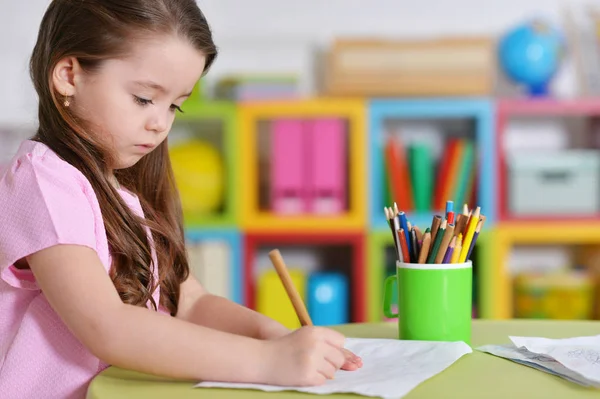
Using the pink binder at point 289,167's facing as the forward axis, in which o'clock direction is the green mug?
The green mug is roughly at 12 o'clock from the pink binder.

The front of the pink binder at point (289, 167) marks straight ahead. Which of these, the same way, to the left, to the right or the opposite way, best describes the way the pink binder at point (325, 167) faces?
the same way

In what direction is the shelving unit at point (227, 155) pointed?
toward the camera

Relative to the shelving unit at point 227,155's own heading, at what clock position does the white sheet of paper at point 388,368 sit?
The white sheet of paper is roughly at 12 o'clock from the shelving unit.

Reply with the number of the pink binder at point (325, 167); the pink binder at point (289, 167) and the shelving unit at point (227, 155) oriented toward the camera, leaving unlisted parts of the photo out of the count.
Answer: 3

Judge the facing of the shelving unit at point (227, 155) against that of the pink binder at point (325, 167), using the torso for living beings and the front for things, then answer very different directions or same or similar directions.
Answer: same or similar directions

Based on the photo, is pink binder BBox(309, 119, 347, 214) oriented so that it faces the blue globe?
no

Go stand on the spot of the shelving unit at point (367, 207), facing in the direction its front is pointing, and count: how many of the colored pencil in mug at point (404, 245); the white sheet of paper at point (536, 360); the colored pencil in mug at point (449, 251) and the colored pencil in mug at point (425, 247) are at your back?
0

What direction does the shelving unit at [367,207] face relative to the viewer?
toward the camera

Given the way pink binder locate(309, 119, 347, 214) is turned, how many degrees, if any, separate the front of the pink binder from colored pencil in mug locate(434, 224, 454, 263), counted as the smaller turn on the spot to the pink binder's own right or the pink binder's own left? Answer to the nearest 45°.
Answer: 0° — it already faces it

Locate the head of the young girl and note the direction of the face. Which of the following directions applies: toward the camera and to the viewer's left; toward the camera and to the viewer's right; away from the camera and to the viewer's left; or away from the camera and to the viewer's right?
toward the camera and to the viewer's right

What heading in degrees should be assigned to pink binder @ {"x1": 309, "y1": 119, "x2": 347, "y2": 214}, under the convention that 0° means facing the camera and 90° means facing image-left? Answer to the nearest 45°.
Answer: approximately 0°

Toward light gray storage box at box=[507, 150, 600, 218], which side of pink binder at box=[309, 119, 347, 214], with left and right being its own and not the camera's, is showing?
left

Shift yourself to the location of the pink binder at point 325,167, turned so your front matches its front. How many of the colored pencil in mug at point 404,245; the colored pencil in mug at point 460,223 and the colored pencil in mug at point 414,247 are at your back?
0

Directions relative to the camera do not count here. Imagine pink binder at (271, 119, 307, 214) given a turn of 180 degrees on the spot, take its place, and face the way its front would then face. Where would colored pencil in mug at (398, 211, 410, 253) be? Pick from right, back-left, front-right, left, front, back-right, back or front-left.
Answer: back

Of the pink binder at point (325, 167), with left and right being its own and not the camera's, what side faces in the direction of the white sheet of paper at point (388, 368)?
front

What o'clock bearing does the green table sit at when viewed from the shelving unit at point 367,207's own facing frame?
The green table is roughly at 12 o'clock from the shelving unit.
